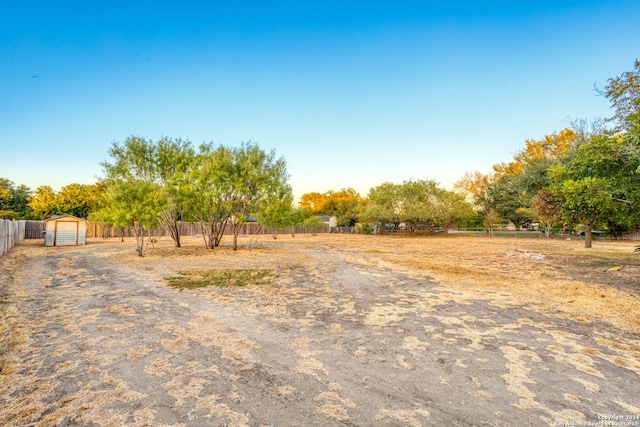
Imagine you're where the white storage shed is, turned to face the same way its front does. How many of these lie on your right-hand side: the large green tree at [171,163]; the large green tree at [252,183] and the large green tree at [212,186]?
0

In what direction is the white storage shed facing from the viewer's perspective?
toward the camera

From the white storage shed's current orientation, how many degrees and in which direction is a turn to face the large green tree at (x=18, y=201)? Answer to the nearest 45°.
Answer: approximately 180°

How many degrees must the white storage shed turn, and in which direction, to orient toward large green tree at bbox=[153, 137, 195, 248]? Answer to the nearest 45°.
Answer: approximately 45° to its left

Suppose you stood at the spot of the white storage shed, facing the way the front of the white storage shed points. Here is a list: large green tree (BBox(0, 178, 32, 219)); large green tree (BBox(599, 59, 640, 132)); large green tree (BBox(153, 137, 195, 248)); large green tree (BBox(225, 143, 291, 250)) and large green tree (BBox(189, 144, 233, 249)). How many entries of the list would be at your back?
1

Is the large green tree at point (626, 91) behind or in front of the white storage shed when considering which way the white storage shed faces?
in front

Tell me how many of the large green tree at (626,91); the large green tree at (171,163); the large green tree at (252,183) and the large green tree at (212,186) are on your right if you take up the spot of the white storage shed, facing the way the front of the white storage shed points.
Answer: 0

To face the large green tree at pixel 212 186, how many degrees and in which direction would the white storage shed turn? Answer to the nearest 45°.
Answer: approximately 45° to its left

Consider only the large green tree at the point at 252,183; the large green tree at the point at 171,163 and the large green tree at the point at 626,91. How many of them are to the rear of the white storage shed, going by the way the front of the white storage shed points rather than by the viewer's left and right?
0

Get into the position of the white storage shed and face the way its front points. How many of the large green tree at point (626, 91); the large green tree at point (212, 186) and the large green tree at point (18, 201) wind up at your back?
1

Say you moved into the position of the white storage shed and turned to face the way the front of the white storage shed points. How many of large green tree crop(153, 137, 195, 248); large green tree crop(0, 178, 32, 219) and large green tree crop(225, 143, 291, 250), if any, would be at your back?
1
